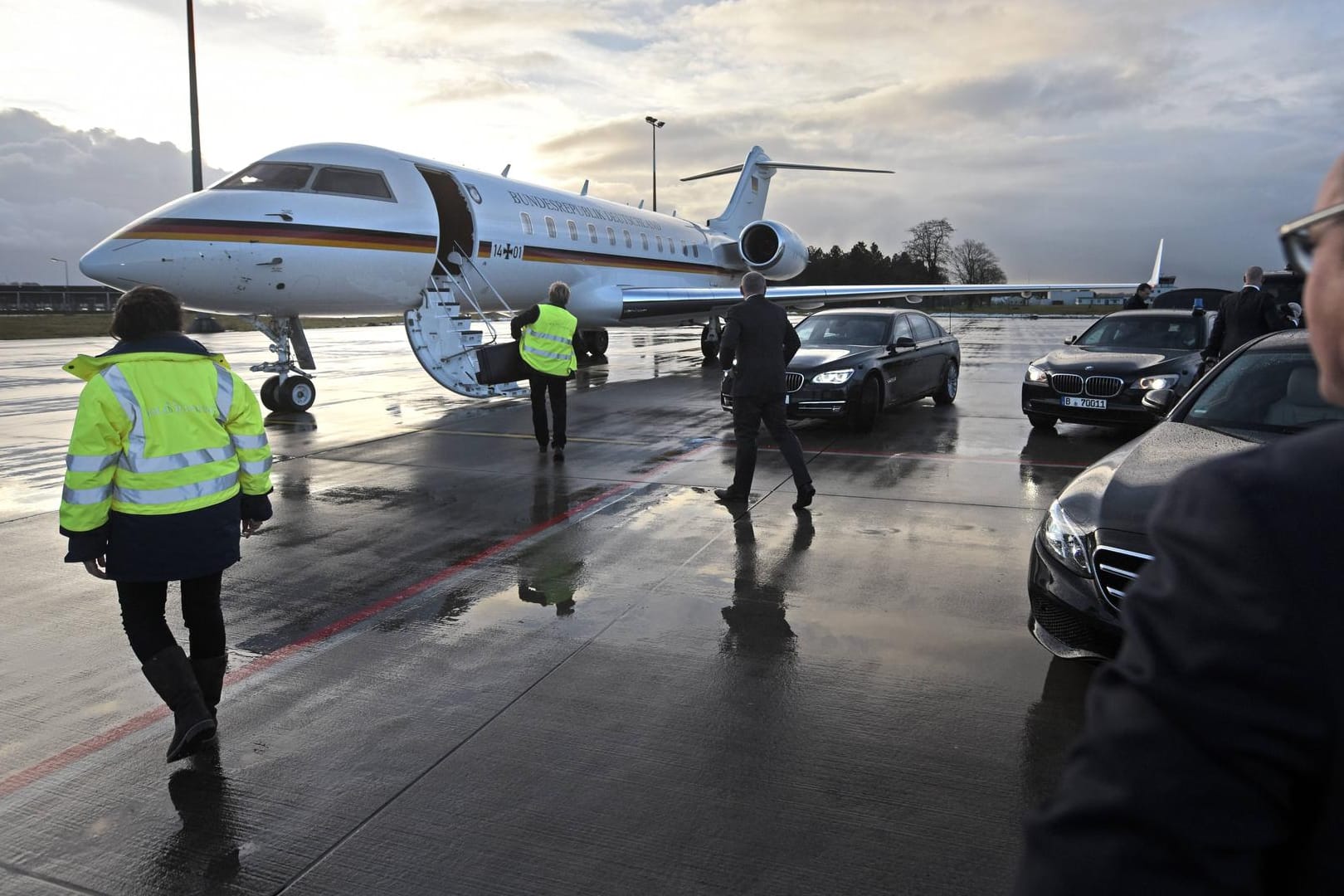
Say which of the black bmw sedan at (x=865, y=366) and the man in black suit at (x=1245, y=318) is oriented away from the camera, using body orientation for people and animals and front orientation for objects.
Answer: the man in black suit

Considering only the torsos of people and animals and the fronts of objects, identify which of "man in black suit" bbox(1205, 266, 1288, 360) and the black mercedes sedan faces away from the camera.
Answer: the man in black suit

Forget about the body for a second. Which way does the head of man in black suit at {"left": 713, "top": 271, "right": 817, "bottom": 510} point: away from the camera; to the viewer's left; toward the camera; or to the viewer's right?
away from the camera

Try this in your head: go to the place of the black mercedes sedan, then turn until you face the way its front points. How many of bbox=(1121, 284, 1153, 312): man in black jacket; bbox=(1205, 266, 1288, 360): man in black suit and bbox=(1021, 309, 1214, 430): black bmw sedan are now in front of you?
0

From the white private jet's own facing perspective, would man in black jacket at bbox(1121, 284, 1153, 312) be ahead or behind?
behind

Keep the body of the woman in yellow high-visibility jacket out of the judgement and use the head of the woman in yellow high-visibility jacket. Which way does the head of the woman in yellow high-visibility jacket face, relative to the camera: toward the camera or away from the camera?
away from the camera

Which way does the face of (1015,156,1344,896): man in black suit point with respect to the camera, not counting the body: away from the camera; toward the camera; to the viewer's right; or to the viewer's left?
to the viewer's left

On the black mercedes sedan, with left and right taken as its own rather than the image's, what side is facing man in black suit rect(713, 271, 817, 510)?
right

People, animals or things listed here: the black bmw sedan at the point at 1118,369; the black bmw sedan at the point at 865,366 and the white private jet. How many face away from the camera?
0

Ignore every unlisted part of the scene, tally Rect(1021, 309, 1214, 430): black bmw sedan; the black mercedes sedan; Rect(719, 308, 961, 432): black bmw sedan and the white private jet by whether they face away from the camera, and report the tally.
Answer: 0

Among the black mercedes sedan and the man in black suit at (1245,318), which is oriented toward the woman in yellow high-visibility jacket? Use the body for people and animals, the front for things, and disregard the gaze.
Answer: the black mercedes sedan

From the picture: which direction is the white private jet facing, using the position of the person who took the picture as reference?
facing the viewer and to the left of the viewer

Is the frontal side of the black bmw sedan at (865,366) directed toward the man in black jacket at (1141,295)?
no

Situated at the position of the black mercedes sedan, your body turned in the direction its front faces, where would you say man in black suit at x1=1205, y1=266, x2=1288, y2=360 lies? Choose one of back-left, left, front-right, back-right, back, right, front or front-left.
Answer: back-right

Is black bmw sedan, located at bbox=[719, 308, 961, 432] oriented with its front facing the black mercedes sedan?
no

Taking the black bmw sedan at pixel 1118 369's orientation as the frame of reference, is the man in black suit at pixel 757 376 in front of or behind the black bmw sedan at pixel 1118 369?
in front
